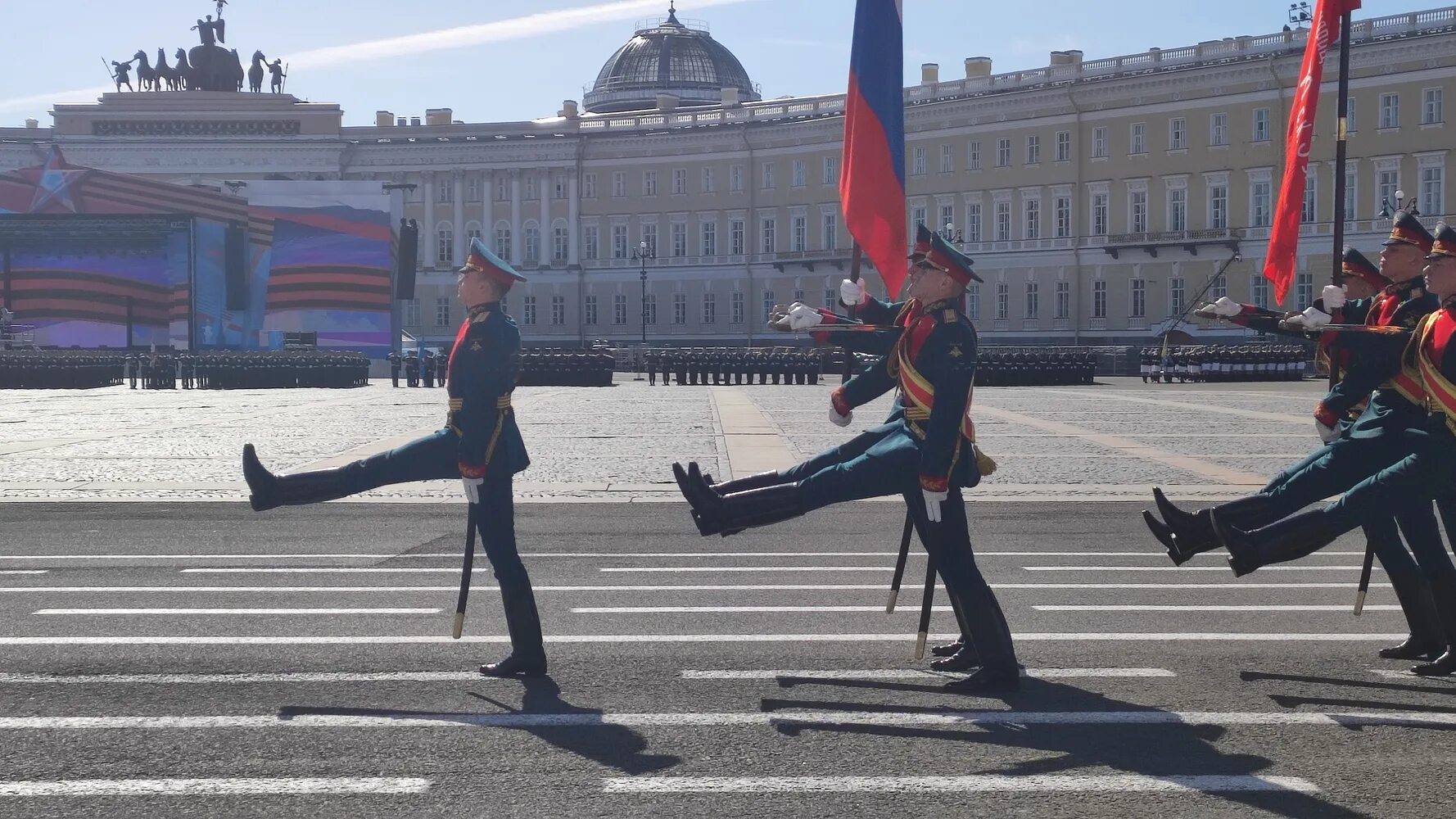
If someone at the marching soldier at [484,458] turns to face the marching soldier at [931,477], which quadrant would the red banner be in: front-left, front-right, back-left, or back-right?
front-left

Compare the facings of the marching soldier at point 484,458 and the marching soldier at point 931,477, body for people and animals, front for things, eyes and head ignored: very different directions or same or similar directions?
same or similar directions

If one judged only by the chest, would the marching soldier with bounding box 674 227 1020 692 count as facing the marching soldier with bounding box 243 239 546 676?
yes

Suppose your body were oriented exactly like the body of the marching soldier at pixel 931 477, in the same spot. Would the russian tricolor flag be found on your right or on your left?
on your right

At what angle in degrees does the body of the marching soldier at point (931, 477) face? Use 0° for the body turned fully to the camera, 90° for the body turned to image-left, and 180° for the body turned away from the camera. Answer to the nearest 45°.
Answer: approximately 90°

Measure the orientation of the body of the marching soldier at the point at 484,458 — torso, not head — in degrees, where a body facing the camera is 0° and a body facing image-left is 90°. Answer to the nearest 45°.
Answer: approximately 90°

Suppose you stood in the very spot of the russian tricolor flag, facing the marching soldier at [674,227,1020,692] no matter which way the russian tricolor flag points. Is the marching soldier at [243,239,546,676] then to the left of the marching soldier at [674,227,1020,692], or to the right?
right

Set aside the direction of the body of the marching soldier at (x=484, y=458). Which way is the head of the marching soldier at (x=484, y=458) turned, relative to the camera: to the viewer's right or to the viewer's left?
to the viewer's left

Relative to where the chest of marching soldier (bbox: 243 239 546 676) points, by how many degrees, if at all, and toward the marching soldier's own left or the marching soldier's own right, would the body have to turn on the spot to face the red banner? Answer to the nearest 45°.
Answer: approximately 135° to the marching soldier's own right

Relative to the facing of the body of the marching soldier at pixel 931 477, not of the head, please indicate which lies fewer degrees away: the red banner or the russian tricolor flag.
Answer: the russian tricolor flag

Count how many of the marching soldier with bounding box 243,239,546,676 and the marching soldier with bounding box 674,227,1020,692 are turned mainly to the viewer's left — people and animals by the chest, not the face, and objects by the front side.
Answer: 2
